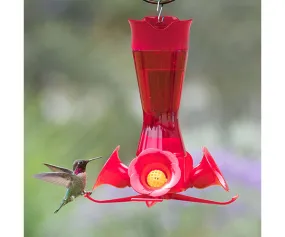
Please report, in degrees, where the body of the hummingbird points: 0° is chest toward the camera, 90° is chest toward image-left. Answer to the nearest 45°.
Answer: approximately 270°
